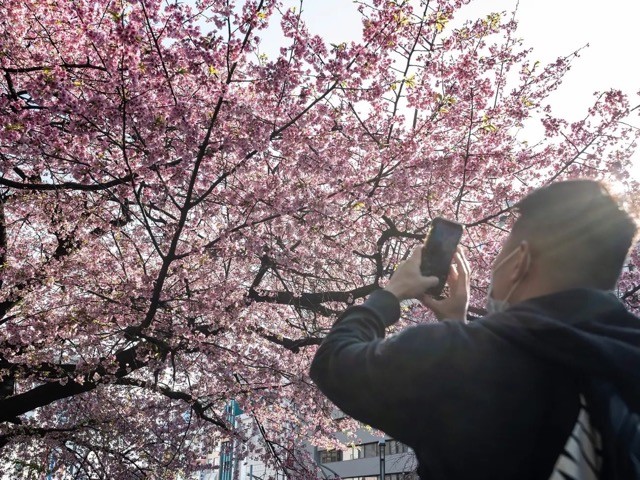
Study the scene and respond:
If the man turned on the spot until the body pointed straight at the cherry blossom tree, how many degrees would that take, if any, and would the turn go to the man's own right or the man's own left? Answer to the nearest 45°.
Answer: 0° — they already face it

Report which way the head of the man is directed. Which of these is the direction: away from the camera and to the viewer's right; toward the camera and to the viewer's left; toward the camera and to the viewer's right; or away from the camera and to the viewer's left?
away from the camera and to the viewer's left

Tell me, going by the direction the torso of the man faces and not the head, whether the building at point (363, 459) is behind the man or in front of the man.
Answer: in front

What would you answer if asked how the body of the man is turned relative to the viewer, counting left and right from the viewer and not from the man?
facing away from the viewer and to the left of the viewer
